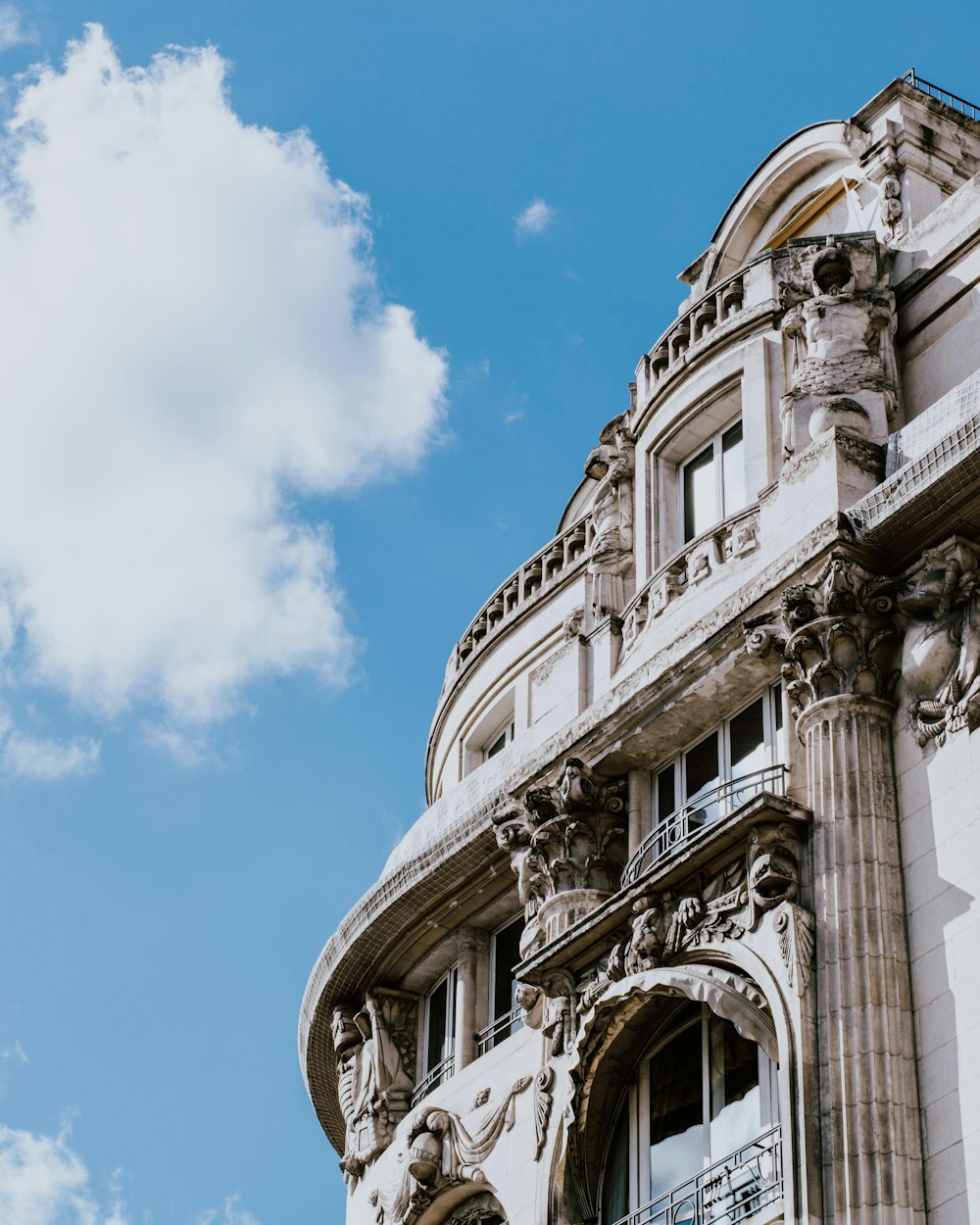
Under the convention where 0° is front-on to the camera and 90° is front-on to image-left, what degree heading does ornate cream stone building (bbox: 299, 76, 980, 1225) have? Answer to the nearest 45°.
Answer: approximately 45°
